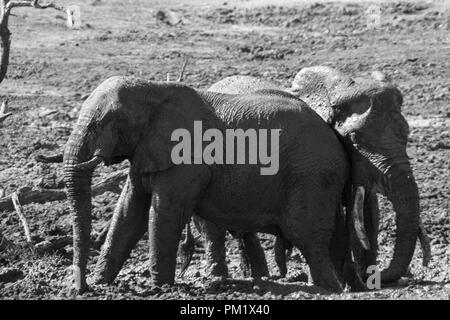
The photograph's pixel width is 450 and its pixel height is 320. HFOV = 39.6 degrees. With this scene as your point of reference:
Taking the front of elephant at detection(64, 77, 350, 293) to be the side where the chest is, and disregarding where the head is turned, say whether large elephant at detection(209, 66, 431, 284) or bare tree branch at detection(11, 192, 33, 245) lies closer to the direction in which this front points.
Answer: the bare tree branch

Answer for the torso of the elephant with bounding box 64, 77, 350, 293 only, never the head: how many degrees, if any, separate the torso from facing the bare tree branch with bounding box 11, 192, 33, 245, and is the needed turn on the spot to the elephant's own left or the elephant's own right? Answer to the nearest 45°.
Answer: approximately 45° to the elephant's own right

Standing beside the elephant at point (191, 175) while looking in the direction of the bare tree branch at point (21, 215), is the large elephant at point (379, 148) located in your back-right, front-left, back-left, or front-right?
back-right

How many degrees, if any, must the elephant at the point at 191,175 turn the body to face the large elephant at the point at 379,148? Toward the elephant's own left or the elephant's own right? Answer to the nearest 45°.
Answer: approximately 180°

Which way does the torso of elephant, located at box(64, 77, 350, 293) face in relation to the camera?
to the viewer's left
